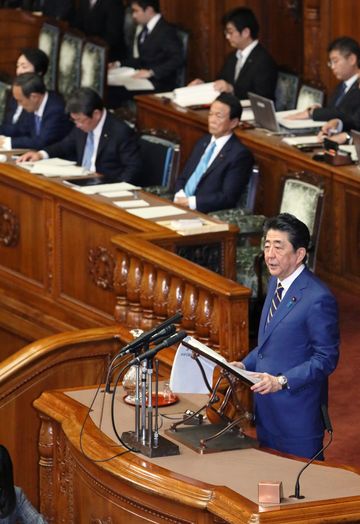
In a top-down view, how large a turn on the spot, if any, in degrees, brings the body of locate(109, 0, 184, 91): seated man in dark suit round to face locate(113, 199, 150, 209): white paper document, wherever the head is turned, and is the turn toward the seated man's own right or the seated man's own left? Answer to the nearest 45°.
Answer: approximately 45° to the seated man's own left

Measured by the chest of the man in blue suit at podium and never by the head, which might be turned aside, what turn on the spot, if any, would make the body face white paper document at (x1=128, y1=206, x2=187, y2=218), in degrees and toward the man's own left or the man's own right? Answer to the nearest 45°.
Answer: approximately 135° to the man's own right

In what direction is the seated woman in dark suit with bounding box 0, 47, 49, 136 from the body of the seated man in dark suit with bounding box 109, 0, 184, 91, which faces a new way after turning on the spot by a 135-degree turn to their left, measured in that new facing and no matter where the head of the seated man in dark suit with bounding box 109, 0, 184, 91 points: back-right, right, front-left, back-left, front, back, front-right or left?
back-right

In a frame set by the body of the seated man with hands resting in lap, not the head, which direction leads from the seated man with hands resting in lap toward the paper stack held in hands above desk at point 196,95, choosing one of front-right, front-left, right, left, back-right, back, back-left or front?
back-right

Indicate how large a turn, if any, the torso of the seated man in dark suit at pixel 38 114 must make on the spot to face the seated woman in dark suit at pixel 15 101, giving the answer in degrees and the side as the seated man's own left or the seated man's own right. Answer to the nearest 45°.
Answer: approximately 135° to the seated man's own right

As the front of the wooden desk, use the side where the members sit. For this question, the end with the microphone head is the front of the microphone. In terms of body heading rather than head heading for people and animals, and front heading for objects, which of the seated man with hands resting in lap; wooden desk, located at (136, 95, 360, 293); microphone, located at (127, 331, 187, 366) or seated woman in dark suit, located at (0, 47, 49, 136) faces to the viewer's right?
the microphone

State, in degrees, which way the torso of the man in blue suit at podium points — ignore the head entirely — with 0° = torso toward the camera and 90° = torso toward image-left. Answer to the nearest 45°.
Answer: approximately 45°

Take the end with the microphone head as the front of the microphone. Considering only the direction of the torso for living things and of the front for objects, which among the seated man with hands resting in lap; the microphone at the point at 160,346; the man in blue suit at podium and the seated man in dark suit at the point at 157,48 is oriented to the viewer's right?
the microphone

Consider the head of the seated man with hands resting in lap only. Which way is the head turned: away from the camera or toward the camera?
toward the camera

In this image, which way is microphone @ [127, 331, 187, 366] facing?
to the viewer's right

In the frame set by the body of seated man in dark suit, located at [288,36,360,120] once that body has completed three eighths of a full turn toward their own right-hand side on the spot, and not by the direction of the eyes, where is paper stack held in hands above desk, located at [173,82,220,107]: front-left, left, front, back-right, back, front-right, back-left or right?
front-left
